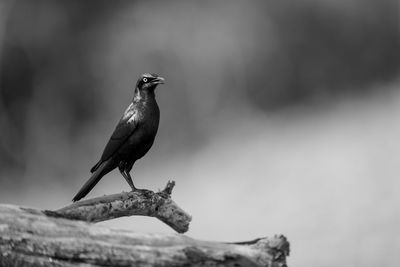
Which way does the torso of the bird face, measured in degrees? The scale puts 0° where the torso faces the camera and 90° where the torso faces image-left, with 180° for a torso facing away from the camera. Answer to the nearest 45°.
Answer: approximately 270°
